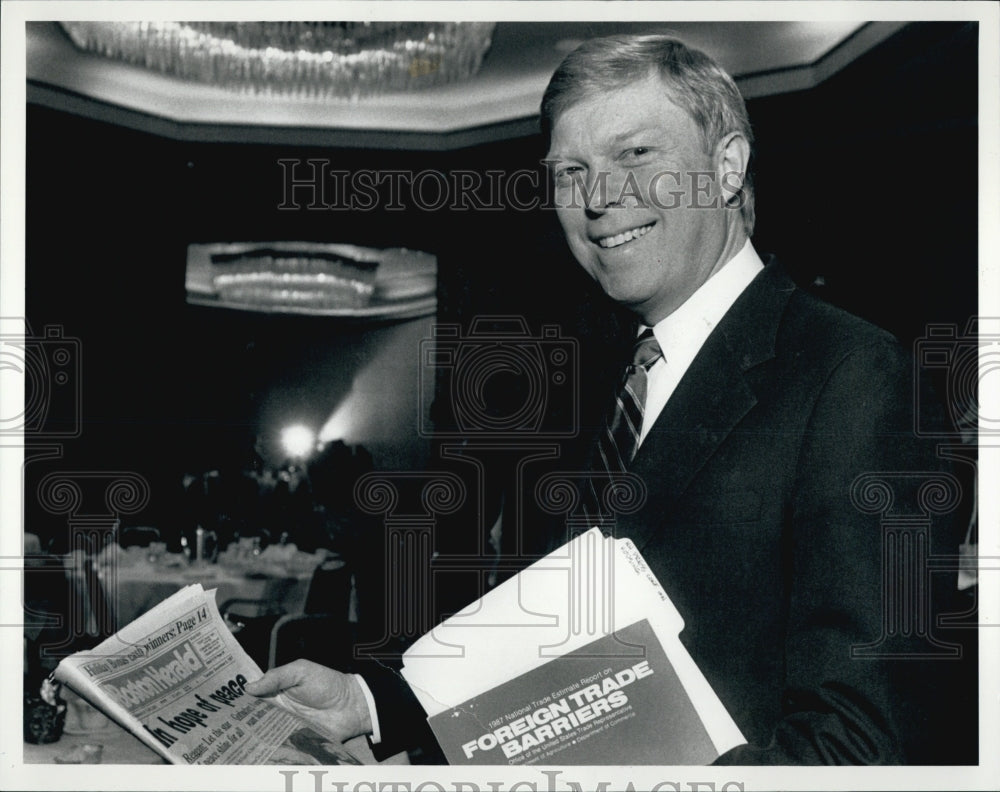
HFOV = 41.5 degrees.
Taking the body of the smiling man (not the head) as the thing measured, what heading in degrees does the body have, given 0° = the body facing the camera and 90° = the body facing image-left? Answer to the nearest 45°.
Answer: approximately 45°

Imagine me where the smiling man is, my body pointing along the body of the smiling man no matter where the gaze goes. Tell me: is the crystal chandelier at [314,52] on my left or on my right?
on my right

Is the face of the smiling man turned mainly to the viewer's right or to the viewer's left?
to the viewer's left

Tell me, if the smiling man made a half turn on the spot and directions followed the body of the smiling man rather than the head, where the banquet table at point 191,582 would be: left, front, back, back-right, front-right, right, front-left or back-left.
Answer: back-left
